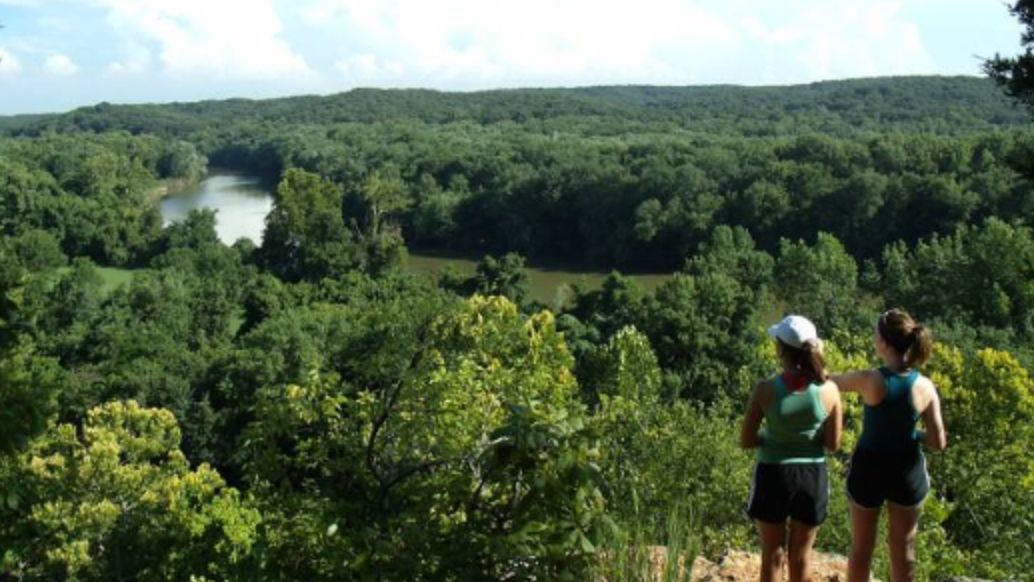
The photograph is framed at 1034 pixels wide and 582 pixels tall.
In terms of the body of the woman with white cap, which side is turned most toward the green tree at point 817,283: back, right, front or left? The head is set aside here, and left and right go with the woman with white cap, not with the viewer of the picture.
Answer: front

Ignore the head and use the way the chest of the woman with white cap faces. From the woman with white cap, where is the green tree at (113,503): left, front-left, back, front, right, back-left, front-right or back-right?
front-left

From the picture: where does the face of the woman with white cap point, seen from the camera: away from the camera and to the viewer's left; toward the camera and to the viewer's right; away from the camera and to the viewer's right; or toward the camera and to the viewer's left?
away from the camera and to the viewer's left

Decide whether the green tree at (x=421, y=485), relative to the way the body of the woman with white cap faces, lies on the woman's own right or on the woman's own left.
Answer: on the woman's own left

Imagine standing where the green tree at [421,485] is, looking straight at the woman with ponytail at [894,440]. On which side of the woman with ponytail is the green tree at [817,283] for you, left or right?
left

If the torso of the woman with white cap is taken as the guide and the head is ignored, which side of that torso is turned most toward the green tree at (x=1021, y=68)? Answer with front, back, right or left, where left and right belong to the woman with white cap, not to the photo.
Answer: right

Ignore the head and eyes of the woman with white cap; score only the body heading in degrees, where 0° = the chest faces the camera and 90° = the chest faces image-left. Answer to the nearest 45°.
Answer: approximately 180°
